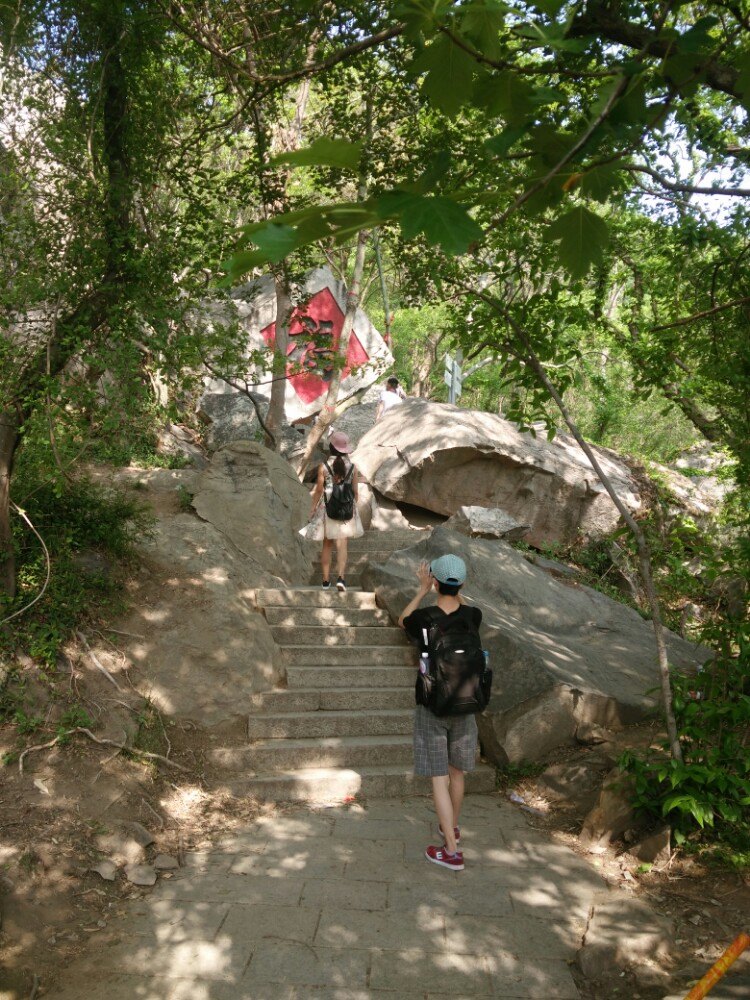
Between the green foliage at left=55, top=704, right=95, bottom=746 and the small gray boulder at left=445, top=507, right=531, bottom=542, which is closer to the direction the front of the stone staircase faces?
the green foliage

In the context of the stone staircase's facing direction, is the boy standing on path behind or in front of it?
in front

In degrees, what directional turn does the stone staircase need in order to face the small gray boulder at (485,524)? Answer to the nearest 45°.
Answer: approximately 180°

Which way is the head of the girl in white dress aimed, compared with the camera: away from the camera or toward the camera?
away from the camera

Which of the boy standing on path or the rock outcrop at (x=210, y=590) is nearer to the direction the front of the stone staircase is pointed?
the boy standing on path

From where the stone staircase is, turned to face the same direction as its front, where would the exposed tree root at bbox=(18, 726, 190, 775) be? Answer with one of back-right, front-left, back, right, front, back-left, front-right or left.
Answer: front-right

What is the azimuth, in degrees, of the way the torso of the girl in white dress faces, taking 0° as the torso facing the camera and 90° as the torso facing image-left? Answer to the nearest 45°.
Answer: approximately 180°

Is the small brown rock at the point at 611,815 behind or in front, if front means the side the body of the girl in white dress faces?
behind

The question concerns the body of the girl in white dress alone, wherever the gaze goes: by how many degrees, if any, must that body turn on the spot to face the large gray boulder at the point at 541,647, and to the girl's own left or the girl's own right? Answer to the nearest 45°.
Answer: approximately 135° to the girl's own right

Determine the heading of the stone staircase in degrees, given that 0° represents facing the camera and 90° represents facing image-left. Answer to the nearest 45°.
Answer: approximately 0°
